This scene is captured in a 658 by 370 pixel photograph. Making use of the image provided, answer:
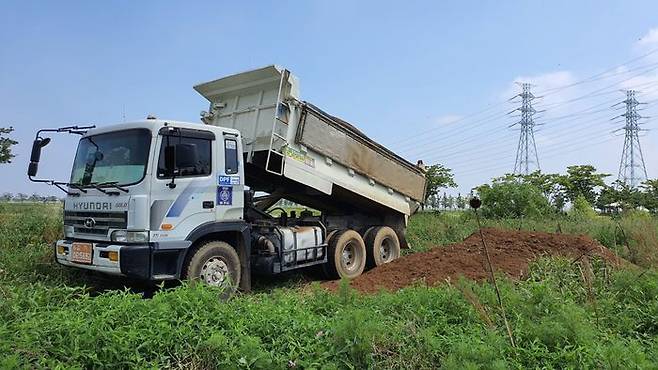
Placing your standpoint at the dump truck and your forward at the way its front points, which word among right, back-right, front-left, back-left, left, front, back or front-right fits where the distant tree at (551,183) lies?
back

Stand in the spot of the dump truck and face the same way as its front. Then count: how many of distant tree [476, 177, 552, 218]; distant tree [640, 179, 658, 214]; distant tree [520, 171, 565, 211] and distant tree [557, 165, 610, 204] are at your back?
4

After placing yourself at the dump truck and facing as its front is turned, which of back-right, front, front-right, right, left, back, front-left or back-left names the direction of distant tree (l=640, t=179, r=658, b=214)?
back

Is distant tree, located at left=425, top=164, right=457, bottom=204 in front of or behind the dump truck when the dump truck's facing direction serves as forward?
behind

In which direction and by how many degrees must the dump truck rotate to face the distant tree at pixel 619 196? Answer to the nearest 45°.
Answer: approximately 180°

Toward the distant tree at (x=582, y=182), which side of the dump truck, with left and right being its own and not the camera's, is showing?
back

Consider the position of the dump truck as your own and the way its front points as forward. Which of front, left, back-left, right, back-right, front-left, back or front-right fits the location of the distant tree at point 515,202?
back

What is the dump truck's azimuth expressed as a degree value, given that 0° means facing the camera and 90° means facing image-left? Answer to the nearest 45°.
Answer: approximately 45°

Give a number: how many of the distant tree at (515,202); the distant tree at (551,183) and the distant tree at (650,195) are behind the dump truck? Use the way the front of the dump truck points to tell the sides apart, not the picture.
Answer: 3
